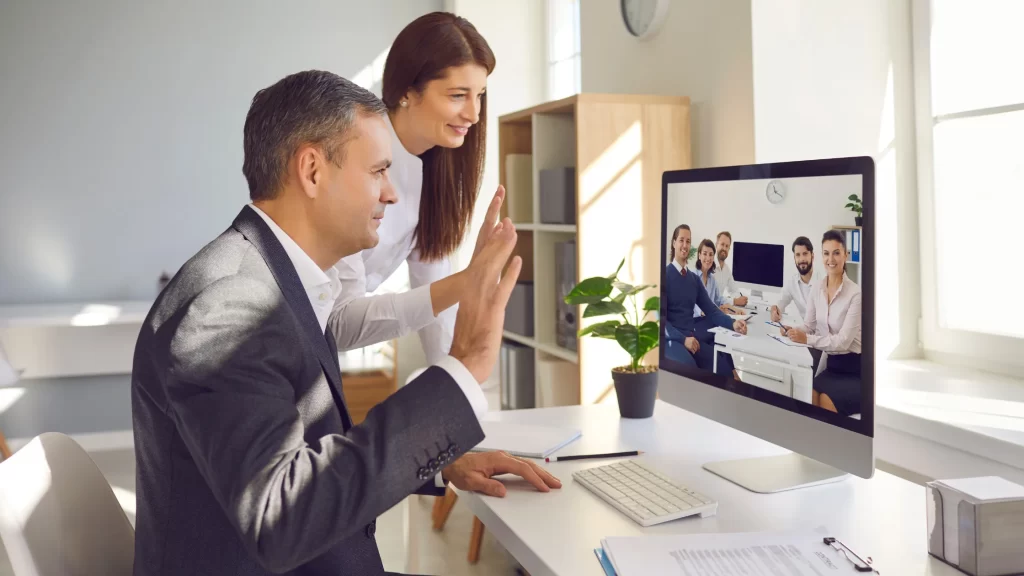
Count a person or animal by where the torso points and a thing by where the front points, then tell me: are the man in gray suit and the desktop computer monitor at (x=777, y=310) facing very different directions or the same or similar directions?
very different directions

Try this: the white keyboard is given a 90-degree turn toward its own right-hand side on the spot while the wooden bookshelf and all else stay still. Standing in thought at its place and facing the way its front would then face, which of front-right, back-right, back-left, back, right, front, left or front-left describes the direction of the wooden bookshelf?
front-right

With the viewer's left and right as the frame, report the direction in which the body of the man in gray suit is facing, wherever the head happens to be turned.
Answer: facing to the right of the viewer

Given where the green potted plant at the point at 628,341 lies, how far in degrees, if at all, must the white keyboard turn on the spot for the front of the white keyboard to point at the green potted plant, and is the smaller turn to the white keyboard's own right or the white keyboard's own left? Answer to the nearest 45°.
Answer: approximately 135° to the white keyboard's own right

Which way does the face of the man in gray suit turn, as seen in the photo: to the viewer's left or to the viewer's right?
to the viewer's right

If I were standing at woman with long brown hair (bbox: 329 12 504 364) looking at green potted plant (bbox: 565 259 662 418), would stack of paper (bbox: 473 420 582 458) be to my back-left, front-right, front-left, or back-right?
front-right

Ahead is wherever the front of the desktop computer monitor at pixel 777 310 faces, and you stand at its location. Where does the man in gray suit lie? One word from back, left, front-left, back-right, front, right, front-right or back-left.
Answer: front

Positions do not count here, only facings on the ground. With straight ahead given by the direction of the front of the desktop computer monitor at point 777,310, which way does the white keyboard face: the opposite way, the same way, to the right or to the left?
the same way

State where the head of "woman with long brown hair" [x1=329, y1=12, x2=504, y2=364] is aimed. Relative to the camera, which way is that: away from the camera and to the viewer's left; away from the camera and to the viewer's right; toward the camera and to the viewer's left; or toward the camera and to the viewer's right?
toward the camera and to the viewer's right

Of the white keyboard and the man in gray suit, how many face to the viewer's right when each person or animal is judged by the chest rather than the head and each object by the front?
1

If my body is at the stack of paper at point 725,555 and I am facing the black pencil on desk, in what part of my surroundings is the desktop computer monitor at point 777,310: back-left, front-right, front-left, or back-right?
front-right

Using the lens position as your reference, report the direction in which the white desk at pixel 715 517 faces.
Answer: facing the viewer and to the left of the viewer

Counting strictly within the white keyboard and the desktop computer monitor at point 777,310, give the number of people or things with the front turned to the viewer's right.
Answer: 0
